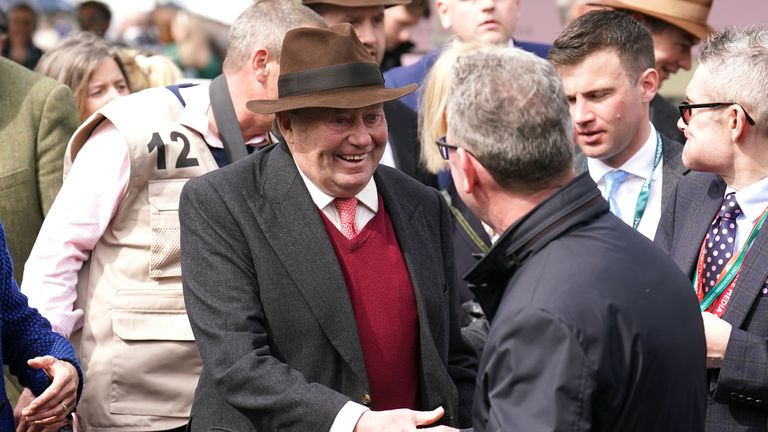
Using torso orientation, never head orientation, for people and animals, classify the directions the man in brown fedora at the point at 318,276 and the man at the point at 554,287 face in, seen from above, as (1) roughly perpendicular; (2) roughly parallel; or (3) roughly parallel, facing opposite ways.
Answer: roughly parallel, facing opposite ways

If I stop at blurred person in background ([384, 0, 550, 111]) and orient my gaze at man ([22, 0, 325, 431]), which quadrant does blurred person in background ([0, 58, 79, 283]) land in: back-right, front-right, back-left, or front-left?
front-right

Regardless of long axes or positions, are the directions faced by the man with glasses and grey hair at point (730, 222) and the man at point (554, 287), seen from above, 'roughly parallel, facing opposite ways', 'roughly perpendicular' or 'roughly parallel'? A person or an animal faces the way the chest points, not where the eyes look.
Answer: roughly perpendicular

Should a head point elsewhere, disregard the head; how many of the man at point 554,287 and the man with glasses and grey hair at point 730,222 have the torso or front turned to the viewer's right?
0

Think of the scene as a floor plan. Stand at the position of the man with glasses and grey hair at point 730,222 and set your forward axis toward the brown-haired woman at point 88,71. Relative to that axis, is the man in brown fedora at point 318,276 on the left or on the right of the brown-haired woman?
left

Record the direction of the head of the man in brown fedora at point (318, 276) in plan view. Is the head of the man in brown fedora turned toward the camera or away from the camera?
toward the camera

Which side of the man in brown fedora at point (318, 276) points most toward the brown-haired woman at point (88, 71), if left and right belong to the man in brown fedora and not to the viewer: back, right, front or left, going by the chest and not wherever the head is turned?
back

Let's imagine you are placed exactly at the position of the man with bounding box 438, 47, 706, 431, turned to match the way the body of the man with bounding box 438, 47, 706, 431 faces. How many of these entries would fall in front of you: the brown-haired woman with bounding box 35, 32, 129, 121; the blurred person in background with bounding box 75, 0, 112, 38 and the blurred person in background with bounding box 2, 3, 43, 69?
3

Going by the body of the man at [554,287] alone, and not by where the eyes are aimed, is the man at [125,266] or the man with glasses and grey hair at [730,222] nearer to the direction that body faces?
the man

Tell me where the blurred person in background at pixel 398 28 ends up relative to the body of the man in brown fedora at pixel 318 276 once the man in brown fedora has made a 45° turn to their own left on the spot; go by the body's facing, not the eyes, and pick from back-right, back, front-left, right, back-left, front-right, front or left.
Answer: left

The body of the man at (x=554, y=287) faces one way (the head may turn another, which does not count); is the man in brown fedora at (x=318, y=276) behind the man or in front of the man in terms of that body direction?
in front

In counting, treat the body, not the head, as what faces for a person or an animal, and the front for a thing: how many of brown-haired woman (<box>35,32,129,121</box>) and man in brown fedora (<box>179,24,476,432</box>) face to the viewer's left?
0

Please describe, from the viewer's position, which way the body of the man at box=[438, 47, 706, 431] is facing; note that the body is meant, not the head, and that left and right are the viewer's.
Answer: facing away from the viewer and to the left of the viewer

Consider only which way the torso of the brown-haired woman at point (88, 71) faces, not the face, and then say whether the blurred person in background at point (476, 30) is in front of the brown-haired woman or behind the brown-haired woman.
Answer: in front

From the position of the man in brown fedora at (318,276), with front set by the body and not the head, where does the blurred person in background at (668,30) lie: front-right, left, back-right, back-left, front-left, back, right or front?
left

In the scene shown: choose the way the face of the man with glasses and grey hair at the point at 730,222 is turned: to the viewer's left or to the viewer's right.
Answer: to the viewer's left

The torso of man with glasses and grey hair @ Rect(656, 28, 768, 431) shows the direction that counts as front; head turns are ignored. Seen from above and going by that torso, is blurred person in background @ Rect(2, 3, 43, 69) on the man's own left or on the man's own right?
on the man's own right

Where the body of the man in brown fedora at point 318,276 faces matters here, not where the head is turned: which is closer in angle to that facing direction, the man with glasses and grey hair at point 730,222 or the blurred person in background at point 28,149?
the man with glasses and grey hair
